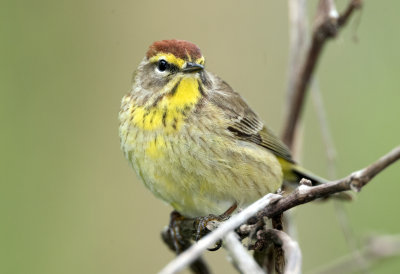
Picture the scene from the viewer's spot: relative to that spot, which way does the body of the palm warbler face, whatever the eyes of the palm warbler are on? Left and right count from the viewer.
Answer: facing the viewer and to the left of the viewer

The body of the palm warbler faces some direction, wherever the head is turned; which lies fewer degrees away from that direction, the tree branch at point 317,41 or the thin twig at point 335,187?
the thin twig

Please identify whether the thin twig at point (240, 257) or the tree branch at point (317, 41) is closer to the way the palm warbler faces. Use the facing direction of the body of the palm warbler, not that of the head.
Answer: the thin twig

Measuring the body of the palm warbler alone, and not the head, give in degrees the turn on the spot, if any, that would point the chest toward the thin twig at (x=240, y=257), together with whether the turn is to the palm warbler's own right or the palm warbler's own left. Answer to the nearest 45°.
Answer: approximately 45° to the palm warbler's own left

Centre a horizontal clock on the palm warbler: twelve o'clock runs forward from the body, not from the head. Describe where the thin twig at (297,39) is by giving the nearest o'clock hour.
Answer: The thin twig is roughly at 7 o'clock from the palm warbler.

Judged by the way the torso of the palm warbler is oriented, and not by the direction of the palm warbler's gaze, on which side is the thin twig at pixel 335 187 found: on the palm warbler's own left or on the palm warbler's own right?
on the palm warbler's own left

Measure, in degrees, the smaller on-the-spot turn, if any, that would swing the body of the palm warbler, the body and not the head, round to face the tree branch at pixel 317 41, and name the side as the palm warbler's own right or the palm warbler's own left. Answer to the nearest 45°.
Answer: approximately 135° to the palm warbler's own left
